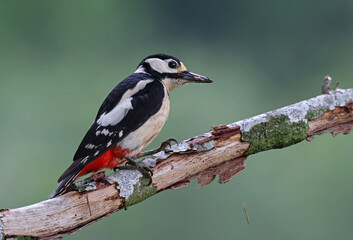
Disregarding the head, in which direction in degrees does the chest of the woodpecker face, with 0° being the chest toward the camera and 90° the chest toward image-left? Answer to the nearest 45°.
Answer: approximately 270°
